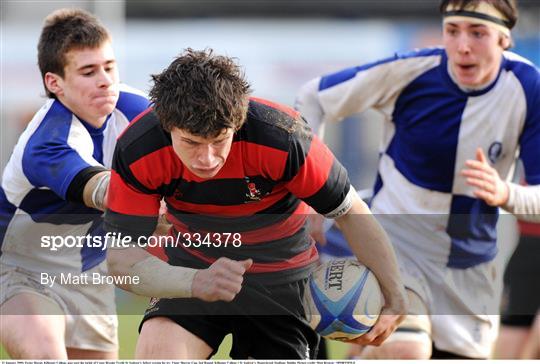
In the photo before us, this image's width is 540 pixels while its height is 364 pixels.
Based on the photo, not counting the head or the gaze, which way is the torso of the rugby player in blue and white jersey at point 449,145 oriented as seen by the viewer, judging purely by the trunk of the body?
toward the camera

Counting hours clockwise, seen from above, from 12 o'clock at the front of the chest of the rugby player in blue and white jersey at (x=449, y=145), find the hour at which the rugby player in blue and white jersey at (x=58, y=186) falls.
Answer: the rugby player in blue and white jersey at (x=58, y=186) is roughly at 2 o'clock from the rugby player in blue and white jersey at (x=449, y=145).

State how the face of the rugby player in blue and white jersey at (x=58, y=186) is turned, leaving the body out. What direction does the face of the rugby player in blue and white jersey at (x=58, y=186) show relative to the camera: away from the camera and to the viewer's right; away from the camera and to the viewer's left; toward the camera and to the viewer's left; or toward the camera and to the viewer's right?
toward the camera and to the viewer's right

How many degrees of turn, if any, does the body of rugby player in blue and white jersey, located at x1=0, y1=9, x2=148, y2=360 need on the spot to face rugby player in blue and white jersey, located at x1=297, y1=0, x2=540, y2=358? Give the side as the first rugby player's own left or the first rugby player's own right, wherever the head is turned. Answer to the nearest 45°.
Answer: approximately 45° to the first rugby player's own left

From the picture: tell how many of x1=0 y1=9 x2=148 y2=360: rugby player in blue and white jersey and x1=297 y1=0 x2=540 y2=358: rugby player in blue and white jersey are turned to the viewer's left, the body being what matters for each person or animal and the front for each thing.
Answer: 0

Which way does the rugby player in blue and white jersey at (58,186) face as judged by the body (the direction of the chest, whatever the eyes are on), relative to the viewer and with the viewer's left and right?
facing the viewer and to the right of the viewer
